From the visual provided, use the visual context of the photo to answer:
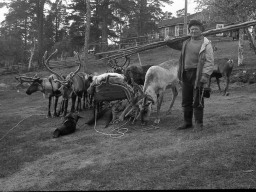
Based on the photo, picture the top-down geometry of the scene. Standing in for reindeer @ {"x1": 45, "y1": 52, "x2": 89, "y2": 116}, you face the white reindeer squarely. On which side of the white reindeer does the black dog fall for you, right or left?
right

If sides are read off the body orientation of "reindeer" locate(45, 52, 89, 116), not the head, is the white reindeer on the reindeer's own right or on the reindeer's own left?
on the reindeer's own left

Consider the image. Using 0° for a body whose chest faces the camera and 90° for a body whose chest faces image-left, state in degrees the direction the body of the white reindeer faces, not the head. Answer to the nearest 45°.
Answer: approximately 45°

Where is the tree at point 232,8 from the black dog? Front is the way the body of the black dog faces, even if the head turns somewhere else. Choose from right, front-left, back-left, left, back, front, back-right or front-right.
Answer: front-left

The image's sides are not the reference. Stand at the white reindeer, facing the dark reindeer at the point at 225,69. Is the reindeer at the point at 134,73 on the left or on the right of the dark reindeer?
left

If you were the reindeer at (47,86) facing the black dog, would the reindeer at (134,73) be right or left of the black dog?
left
